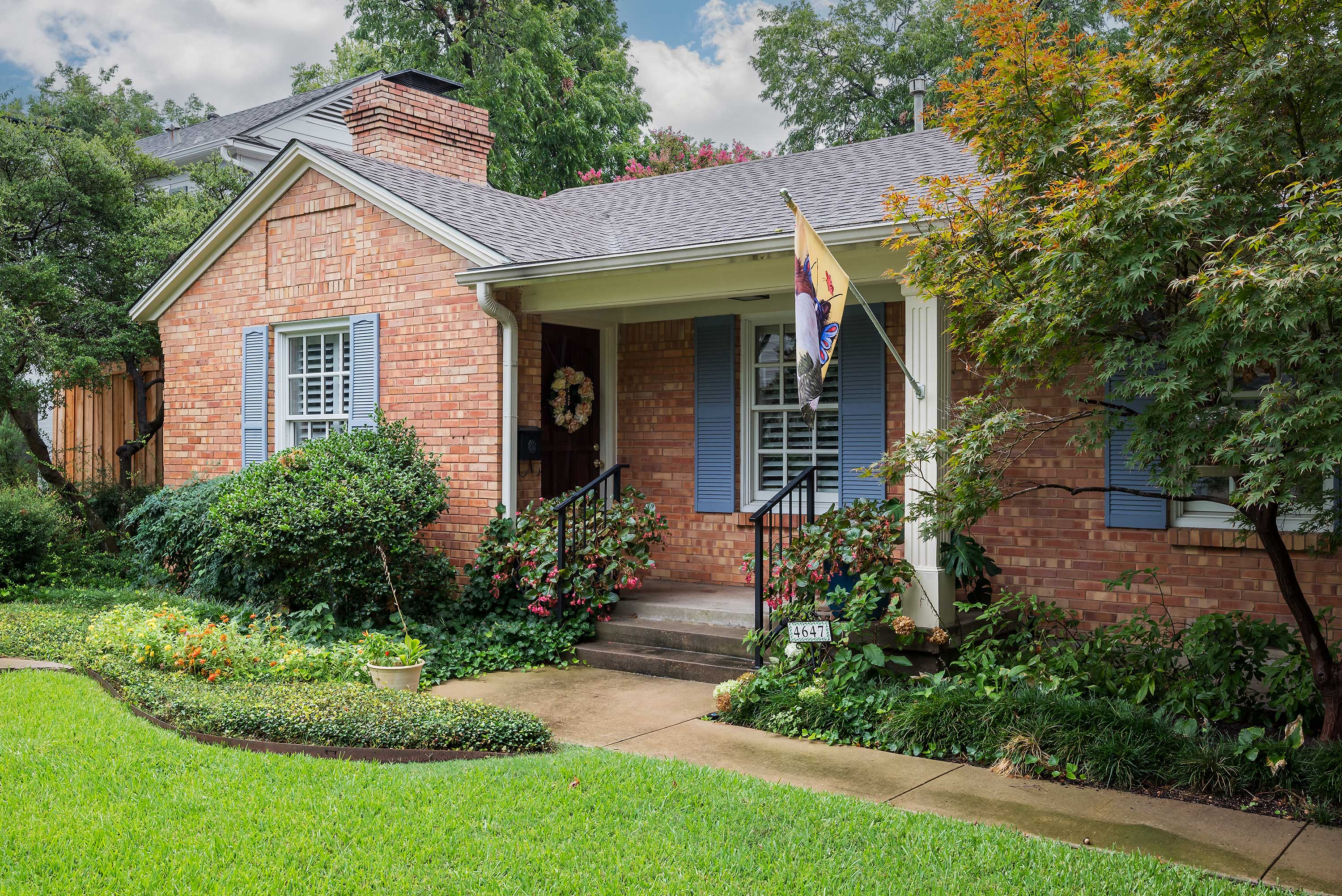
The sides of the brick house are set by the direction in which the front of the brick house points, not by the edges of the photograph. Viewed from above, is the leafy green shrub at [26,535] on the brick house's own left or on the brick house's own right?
on the brick house's own right

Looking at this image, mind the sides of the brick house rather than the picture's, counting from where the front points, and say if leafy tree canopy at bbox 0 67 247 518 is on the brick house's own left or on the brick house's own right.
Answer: on the brick house's own right

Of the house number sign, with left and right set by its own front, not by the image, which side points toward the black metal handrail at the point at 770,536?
back

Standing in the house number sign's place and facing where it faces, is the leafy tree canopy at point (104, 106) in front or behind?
behind

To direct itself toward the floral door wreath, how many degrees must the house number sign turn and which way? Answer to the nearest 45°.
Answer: approximately 135° to its right

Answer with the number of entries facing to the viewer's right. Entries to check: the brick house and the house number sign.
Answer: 0

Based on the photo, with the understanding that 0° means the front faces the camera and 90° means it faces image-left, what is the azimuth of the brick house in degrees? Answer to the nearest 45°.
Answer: approximately 45°

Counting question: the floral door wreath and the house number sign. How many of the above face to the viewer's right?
0

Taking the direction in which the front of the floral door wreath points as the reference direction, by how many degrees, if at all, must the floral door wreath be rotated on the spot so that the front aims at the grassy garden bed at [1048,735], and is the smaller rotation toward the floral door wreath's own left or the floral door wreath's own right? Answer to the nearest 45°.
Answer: approximately 90° to the floral door wreath's own left
